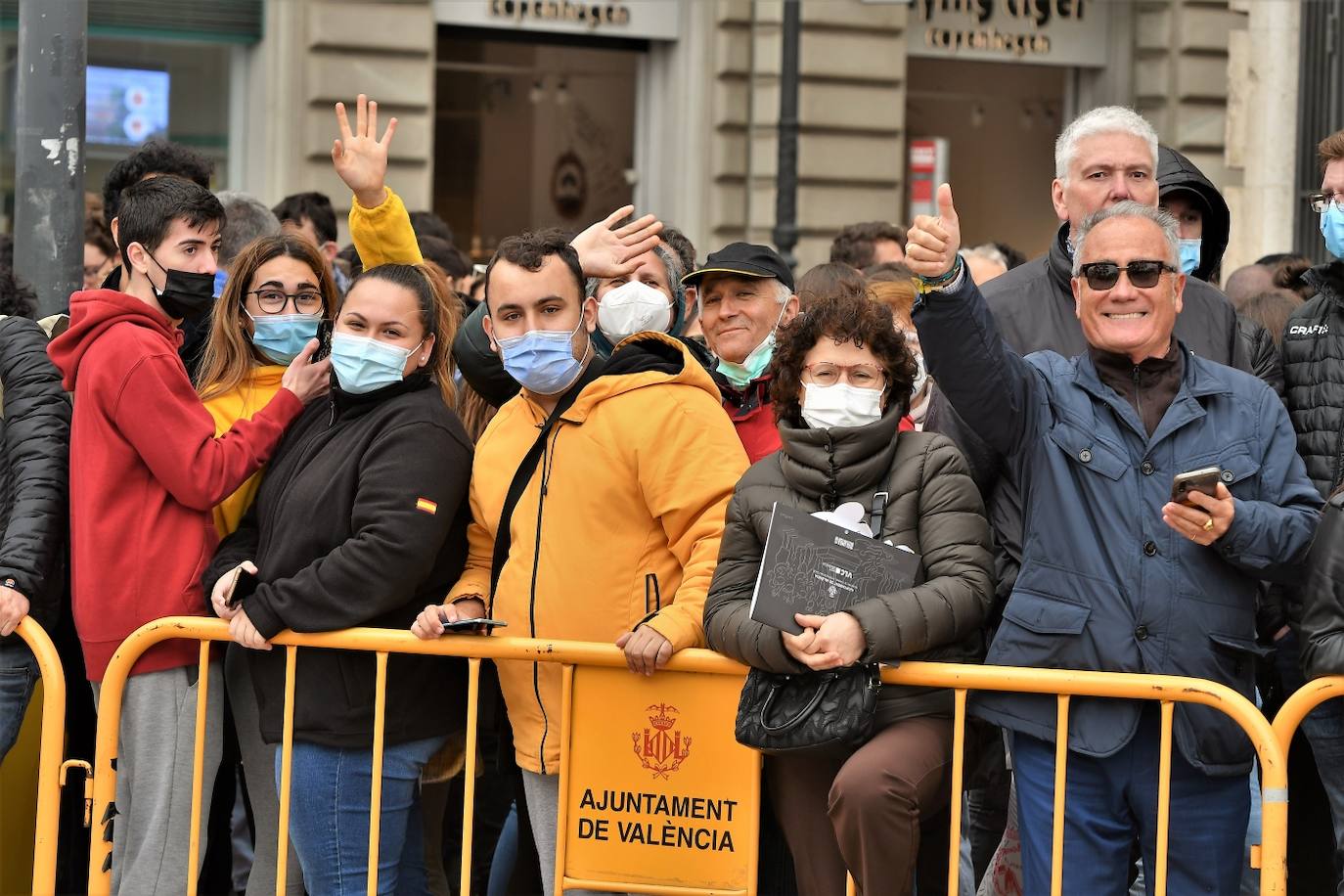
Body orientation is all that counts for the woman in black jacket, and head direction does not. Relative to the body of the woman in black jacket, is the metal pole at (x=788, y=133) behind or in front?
behind

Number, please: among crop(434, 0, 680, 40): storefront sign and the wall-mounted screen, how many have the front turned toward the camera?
2

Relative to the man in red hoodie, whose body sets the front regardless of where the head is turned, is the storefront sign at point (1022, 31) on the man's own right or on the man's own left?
on the man's own left

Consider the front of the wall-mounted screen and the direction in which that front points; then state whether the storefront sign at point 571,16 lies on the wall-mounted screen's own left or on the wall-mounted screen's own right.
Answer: on the wall-mounted screen's own left

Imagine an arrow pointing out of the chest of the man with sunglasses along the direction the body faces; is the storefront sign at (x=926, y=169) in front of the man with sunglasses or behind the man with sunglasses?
behind

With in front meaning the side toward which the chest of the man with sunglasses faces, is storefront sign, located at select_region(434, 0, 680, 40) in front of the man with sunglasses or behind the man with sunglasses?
behind

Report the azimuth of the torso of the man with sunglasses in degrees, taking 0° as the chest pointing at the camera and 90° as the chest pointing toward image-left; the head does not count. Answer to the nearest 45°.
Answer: approximately 0°

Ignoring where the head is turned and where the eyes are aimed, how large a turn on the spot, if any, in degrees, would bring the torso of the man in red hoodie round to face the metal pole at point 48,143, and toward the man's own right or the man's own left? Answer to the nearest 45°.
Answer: approximately 90° to the man's own left

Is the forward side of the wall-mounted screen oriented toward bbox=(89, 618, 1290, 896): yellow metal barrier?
yes

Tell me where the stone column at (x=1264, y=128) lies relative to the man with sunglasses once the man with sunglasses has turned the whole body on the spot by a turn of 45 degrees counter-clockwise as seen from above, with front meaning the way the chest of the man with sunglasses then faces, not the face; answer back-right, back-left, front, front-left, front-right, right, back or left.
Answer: back-left

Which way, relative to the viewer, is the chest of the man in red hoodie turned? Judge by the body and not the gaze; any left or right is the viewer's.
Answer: facing to the right of the viewer
